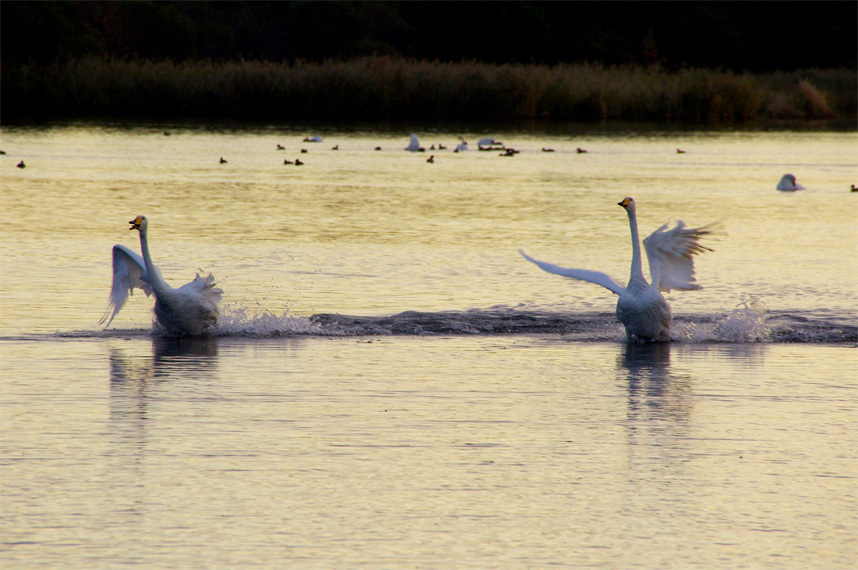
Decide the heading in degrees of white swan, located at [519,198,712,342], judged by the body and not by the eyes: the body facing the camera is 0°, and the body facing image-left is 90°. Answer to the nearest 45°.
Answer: approximately 45°

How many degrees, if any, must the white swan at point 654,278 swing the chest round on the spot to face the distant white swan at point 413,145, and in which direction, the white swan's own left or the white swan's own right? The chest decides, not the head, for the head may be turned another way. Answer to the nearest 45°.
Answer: approximately 135° to the white swan's own right
